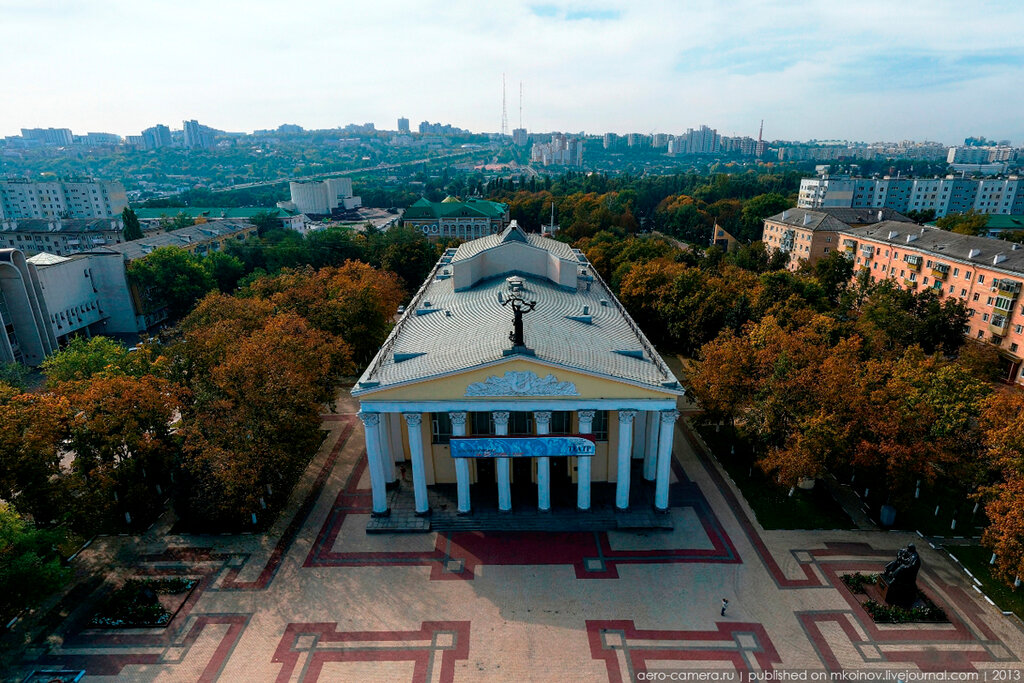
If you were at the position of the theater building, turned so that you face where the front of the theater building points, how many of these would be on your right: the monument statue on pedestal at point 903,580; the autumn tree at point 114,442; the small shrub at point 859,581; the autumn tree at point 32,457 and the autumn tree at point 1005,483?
2

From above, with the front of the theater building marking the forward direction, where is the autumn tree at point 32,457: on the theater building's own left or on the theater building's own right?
on the theater building's own right

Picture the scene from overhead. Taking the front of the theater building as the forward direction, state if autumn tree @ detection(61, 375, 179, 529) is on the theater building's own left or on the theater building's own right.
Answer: on the theater building's own right

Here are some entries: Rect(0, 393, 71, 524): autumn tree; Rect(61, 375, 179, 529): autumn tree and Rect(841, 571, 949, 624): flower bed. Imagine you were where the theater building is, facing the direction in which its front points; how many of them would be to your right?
2

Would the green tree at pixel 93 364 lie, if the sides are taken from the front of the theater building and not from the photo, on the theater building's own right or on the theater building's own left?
on the theater building's own right

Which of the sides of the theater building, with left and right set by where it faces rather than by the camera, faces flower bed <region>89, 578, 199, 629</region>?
front

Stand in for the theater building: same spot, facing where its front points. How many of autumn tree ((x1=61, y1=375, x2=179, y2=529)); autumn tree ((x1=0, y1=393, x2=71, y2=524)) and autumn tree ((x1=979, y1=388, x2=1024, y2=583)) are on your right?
2

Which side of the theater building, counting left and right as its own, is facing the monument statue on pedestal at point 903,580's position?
left

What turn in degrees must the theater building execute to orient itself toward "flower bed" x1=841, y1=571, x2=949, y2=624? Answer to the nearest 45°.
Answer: approximately 45° to its left

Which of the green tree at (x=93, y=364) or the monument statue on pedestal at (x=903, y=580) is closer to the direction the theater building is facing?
the monument statue on pedestal

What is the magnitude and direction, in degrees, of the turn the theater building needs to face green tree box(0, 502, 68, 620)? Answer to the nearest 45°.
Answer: approximately 45° to its right

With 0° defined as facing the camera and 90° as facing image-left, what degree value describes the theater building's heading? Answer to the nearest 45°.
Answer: approximately 0°
